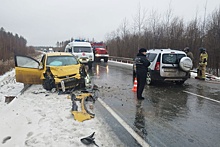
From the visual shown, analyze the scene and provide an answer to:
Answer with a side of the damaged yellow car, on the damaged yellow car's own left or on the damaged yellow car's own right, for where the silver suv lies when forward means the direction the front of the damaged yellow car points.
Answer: on the damaged yellow car's own left

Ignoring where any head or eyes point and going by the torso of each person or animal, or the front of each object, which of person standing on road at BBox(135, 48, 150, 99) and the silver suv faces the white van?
the silver suv

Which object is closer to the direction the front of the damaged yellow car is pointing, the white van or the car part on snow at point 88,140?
the car part on snow

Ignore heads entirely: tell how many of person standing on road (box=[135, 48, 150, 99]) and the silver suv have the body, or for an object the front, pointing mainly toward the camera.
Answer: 0

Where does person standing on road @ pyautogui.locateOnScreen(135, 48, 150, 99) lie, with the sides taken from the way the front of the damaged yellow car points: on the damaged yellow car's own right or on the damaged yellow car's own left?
on the damaged yellow car's own left

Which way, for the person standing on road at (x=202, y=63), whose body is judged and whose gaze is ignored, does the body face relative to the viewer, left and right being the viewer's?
facing to the left of the viewer

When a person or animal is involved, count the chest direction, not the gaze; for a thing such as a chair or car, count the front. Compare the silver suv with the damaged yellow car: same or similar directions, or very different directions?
very different directions

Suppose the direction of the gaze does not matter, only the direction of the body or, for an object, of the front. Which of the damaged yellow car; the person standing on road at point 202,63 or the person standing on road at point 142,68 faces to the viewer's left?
the person standing on road at point 202,63

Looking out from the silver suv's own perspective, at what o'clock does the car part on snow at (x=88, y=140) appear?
The car part on snow is roughly at 8 o'clock from the silver suv.

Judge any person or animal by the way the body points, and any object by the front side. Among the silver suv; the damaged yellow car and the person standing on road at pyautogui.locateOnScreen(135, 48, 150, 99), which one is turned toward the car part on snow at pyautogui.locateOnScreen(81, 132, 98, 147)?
the damaged yellow car
